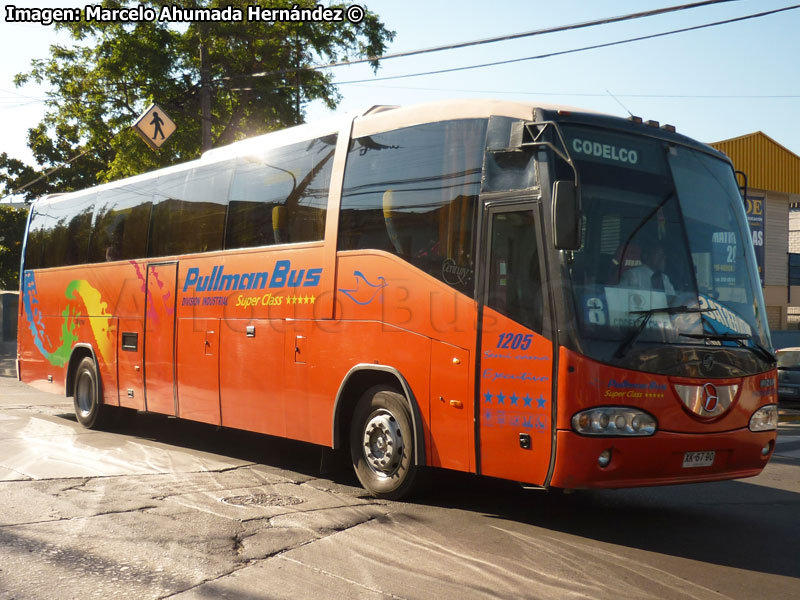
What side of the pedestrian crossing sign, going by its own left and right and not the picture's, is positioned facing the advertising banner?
left

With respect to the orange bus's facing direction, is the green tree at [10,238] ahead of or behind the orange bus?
behind

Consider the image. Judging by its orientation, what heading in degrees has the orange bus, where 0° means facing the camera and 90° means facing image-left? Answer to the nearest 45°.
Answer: approximately 315°

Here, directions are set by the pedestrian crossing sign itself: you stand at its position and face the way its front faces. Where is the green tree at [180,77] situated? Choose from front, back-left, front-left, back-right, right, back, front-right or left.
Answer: back

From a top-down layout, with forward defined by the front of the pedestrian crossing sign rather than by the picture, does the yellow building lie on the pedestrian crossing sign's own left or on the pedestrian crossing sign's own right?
on the pedestrian crossing sign's own left

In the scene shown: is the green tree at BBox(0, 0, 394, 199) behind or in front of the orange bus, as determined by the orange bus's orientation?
behind

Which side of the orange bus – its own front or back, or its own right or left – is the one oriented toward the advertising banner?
left

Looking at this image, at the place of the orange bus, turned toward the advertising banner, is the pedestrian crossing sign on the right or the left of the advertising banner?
left

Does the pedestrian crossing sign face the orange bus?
yes

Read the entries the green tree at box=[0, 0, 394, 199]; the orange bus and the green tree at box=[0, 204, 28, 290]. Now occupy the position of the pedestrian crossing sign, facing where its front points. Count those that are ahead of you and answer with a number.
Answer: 1

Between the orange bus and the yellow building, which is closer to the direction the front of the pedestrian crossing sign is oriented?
the orange bus

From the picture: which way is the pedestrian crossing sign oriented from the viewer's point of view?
toward the camera

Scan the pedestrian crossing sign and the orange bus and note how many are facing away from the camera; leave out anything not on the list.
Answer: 0
